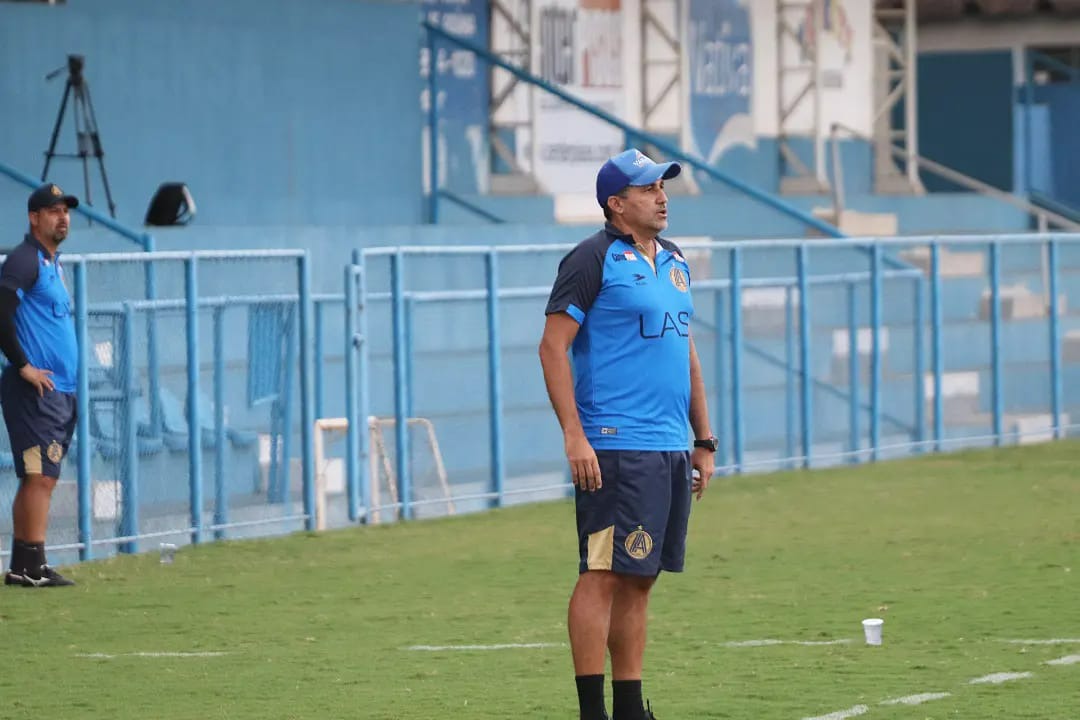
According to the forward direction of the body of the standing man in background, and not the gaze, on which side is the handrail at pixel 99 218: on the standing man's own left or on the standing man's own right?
on the standing man's own left

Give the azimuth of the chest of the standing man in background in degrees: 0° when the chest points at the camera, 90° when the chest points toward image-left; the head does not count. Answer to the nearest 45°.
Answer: approximately 315°

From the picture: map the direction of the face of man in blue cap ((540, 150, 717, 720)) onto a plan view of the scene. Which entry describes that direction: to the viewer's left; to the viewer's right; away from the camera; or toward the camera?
to the viewer's right

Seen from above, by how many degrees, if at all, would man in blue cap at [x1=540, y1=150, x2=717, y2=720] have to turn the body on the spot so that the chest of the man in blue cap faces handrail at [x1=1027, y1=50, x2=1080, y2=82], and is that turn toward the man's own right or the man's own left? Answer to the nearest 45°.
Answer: approximately 135° to the man's own left

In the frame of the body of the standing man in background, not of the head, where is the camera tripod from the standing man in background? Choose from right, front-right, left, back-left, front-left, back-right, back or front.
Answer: back-left

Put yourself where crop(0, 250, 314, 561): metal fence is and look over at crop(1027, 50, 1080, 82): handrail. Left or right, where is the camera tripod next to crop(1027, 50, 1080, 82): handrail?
left

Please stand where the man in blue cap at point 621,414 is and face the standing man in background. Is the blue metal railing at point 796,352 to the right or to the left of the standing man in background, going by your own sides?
right
